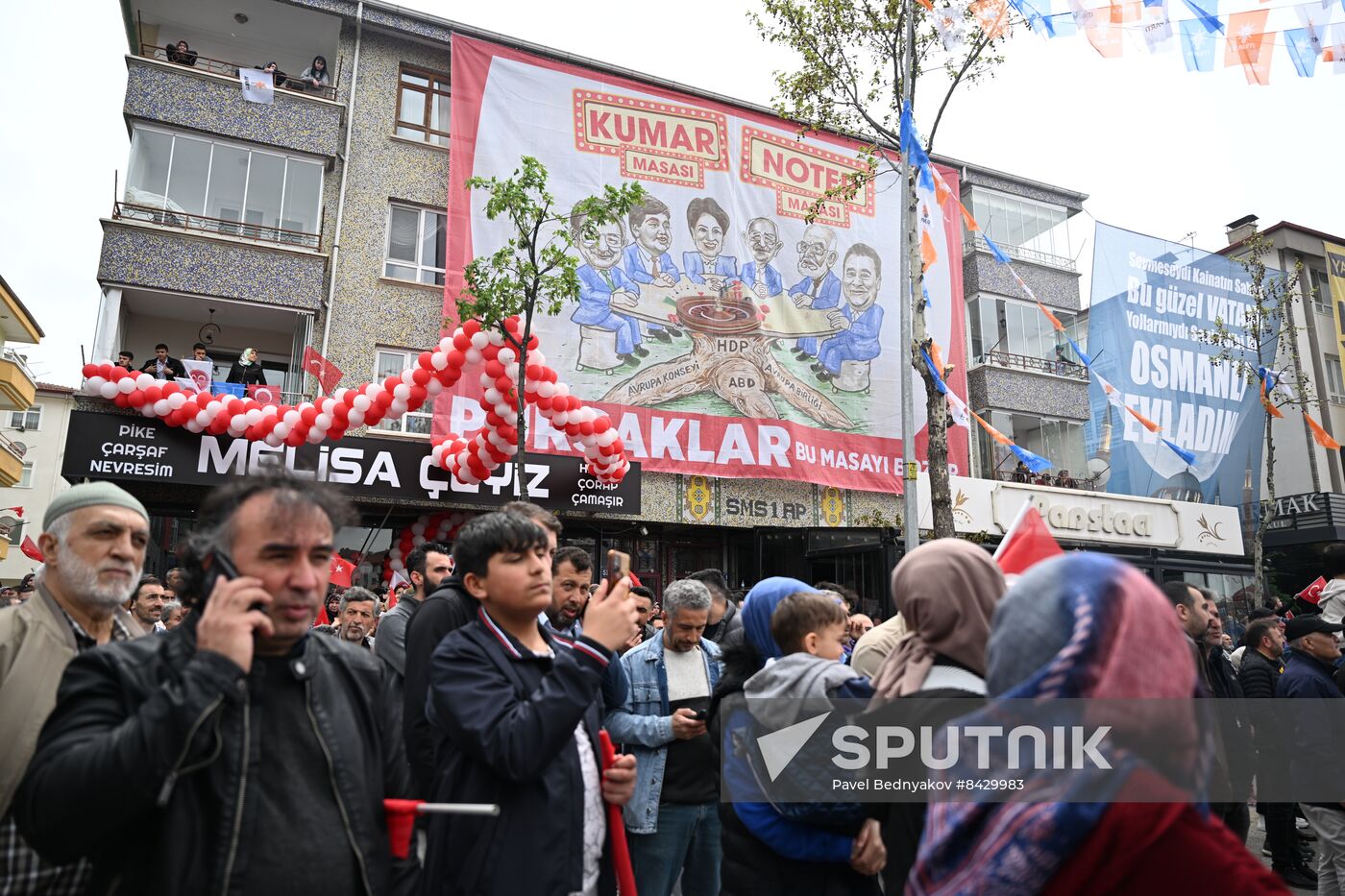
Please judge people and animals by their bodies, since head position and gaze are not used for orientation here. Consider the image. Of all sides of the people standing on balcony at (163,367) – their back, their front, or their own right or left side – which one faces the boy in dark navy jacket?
front

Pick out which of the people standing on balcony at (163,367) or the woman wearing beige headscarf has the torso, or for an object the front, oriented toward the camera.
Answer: the people standing on balcony

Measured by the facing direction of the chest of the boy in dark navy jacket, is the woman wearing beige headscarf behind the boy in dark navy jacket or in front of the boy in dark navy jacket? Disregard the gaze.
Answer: in front

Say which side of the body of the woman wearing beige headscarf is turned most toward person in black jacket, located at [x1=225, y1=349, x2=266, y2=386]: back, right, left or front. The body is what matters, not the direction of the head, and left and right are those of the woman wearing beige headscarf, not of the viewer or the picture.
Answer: left

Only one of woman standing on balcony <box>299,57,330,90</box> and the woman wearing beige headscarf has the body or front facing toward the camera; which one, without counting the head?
the woman standing on balcony

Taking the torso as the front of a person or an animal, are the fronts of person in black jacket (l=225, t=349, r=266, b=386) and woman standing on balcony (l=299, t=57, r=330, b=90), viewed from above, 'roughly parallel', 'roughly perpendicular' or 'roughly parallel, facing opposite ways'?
roughly parallel

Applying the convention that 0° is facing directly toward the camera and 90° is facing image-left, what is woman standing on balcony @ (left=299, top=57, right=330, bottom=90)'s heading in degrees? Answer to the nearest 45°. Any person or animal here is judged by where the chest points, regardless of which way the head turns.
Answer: approximately 0°

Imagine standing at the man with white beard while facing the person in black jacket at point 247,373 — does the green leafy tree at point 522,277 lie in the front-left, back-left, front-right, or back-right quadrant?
front-right

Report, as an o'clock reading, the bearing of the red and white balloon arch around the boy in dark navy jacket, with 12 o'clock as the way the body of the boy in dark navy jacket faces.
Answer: The red and white balloon arch is roughly at 7 o'clock from the boy in dark navy jacket.

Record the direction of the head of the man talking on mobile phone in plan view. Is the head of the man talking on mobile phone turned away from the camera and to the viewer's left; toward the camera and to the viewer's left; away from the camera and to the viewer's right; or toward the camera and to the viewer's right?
toward the camera and to the viewer's right

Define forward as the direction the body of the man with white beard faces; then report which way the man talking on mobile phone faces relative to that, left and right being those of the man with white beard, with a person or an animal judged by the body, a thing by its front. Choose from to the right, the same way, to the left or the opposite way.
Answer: the same way

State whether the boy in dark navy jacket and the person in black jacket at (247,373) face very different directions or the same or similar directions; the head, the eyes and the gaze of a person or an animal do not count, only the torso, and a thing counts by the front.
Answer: same or similar directions

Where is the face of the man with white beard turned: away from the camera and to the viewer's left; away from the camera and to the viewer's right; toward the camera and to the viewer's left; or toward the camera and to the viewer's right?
toward the camera and to the viewer's right

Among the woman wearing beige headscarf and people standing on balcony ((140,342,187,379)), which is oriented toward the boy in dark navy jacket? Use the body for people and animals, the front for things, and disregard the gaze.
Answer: the people standing on balcony

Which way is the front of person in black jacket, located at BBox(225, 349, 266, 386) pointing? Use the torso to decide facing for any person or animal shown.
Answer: toward the camera
